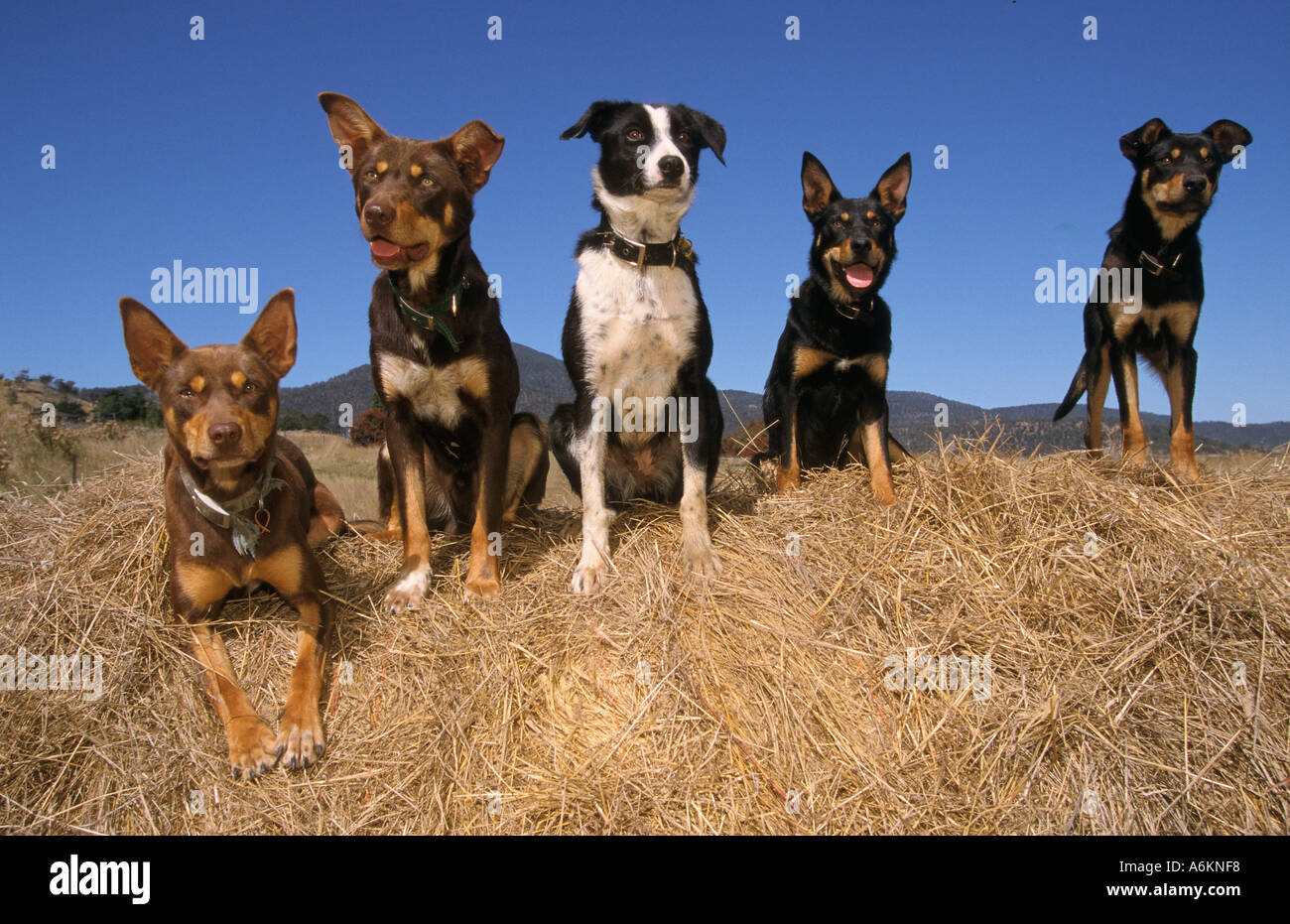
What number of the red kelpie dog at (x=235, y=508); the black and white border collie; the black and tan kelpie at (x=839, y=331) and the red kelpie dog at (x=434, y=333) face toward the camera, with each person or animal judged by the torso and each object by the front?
4

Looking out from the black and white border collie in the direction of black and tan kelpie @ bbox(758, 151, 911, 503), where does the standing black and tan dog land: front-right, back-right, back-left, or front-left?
front-right

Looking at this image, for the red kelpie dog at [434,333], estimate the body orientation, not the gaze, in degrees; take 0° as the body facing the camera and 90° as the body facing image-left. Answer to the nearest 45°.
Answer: approximately 0°

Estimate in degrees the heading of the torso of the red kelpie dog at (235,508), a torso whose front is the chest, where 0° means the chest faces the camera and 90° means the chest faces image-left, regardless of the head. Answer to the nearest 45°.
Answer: approximately 0°

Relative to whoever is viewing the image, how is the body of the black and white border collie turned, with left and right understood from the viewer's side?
facing the viewer

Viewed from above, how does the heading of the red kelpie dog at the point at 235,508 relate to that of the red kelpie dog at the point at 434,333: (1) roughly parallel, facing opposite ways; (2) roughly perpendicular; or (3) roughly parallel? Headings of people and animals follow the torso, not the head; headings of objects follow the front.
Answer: roughly parallel
